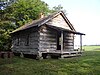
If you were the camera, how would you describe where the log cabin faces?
facing the viewer and to the right of the viewer
